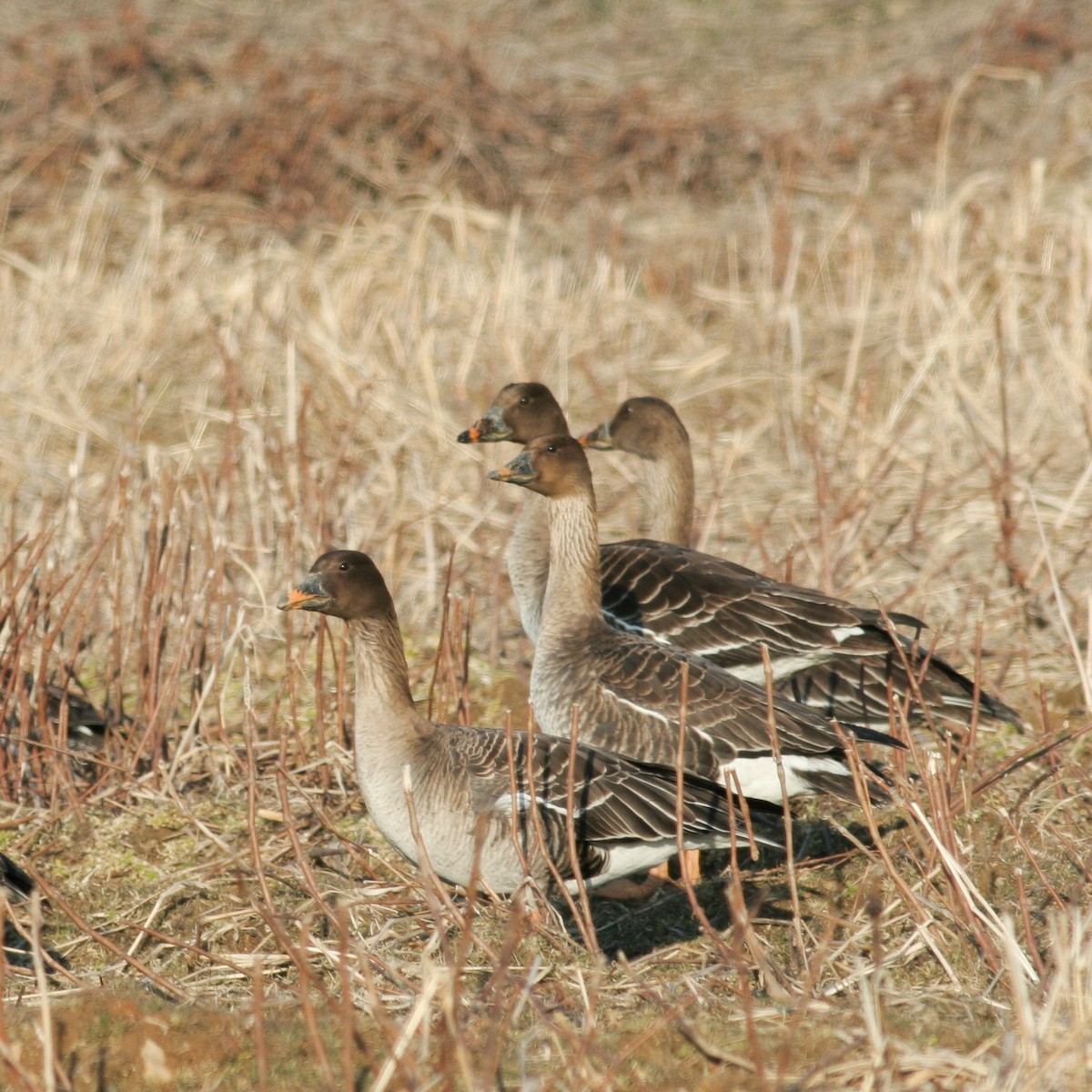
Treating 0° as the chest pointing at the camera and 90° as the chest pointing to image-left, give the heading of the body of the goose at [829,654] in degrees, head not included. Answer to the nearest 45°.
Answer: approximately 90°

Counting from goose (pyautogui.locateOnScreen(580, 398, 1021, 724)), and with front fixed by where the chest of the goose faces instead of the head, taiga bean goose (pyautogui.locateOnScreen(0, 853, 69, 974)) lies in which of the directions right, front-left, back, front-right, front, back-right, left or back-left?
front-left
